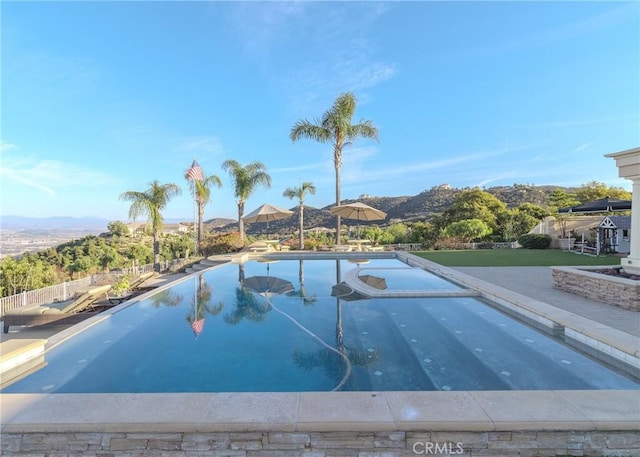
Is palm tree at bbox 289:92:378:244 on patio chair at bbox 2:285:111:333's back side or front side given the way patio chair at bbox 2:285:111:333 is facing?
on the back side

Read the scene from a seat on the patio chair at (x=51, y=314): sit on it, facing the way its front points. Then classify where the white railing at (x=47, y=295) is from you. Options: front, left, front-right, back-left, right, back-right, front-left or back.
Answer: right

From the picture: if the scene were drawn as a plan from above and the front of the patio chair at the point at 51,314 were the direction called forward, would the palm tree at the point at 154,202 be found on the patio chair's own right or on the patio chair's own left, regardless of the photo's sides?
on the patio chair's own right

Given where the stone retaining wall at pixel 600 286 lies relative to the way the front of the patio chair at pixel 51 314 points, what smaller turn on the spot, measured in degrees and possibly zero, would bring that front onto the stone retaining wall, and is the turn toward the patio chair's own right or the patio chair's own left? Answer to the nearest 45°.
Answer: approximately 135° to the patio chair's own left

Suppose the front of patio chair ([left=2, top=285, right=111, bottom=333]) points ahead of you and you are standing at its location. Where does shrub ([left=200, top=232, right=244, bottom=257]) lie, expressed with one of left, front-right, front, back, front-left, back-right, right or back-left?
back-right

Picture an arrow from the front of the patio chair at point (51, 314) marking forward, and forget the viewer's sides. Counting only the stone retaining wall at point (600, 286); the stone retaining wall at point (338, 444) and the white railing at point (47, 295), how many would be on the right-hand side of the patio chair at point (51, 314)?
1

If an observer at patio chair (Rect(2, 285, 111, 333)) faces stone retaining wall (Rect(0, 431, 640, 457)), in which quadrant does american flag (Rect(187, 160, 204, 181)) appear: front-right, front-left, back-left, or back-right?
back-left

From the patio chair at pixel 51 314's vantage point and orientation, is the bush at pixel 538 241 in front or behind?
behind

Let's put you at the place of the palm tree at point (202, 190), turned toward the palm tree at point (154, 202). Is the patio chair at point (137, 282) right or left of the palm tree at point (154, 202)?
left

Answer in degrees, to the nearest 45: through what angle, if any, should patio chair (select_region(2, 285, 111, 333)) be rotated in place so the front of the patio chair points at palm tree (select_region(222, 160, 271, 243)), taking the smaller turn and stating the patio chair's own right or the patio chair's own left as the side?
approximately 135° to the patio chair's own right

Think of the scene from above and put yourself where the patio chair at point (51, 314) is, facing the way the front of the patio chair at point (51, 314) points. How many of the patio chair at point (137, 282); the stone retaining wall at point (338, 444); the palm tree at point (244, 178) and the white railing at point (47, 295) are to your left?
1

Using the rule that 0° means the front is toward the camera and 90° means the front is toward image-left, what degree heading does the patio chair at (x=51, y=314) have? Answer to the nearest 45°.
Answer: approximately 90°
